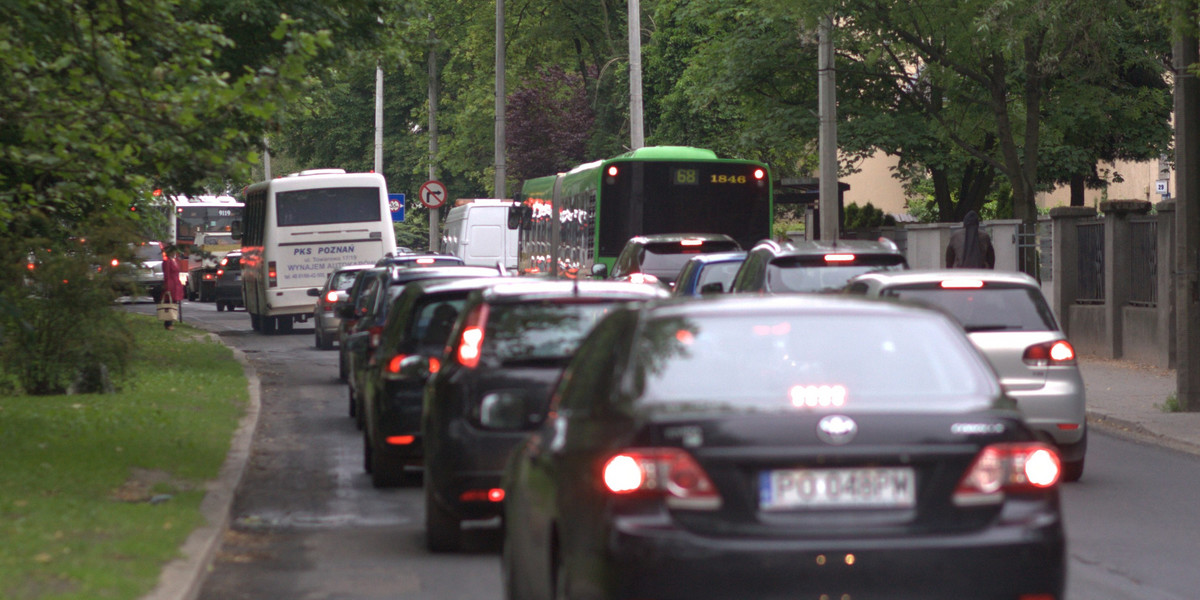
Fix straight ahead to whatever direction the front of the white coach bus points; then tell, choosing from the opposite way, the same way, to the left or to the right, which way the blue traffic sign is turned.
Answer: the opposite way

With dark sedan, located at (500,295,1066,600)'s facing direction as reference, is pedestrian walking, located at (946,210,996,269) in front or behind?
in front

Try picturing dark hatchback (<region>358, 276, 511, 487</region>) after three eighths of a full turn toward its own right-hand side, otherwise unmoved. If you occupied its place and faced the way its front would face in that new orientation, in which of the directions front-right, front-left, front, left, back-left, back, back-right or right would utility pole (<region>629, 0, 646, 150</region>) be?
back-left

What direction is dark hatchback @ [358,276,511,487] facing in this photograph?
away from the camera

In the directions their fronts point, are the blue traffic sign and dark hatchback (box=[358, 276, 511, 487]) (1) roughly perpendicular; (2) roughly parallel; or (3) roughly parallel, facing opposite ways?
roughly parallel, facing opposite ways

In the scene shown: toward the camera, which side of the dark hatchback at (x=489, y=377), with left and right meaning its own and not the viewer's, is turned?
back

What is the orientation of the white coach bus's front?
away from the camera

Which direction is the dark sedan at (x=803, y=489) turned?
away from the camera

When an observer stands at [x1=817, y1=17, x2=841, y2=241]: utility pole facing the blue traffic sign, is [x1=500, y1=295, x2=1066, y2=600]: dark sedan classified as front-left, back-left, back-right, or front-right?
back-left

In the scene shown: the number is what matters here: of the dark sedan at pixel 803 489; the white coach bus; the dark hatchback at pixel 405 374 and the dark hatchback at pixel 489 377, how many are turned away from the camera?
4

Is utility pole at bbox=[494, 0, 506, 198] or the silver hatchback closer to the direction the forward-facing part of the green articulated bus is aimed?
the utility pole

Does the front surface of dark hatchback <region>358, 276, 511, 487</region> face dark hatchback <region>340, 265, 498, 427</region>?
yes

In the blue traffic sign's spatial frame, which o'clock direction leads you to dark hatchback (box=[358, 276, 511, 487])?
The dark hatchback is roughly at 12 o'clock from the blue traffic sign.

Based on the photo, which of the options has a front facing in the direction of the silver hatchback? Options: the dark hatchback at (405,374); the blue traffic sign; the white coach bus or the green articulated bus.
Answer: the blue traffic sign

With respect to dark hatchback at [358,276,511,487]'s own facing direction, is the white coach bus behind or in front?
in front

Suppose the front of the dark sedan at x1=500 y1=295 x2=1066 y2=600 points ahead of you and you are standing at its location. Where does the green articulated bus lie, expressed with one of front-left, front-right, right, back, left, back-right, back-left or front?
front

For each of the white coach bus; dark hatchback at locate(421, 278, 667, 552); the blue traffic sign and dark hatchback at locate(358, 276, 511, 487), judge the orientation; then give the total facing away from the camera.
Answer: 3

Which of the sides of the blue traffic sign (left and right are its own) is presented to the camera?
front

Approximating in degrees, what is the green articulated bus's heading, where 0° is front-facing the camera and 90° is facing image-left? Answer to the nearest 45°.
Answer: approximately 135°
